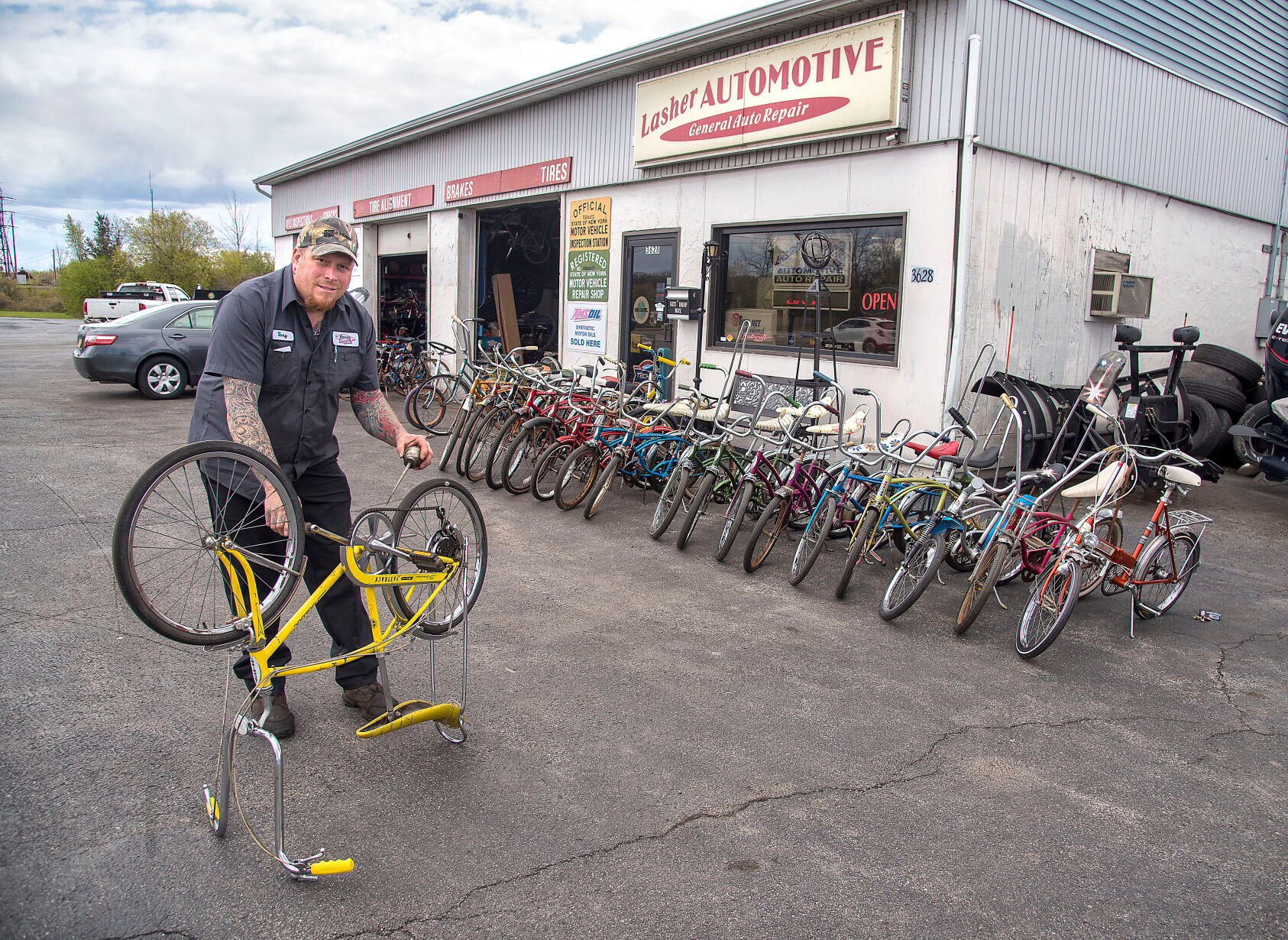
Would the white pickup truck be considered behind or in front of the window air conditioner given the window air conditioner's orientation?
in front

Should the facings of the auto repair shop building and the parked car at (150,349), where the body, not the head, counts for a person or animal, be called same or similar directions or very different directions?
very different directions

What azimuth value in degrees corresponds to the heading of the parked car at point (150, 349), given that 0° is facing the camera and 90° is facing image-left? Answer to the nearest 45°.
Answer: approximately 270°

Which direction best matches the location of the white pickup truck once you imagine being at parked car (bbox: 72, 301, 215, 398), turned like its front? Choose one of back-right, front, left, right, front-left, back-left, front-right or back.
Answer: left

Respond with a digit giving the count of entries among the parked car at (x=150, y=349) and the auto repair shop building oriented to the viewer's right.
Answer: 1
